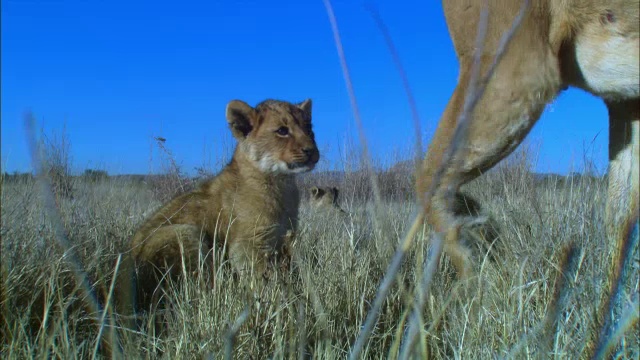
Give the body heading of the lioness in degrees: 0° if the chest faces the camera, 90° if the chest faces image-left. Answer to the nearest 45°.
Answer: approximately 270°

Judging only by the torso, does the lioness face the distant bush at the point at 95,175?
no
